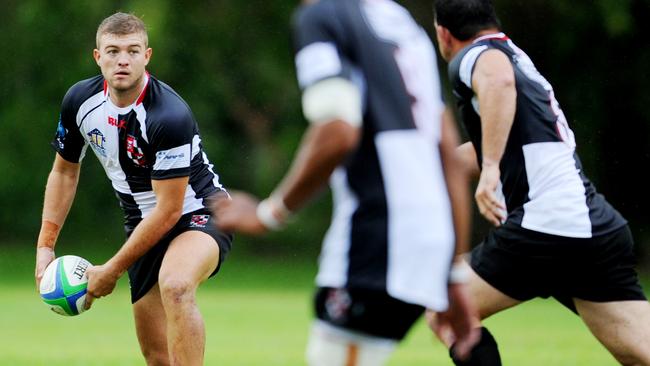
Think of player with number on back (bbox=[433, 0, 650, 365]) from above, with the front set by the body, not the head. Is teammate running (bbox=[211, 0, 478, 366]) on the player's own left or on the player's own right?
on the player's own left

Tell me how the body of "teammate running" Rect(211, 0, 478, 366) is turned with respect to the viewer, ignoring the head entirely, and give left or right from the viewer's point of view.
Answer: facing away from the viewer and to the left of the viewer

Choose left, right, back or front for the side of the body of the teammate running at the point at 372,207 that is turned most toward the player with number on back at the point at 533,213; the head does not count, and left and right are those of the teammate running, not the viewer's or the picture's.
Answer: right

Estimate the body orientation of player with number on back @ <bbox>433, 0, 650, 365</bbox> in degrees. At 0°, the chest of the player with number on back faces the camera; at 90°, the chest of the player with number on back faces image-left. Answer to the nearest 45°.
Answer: approximately 135°

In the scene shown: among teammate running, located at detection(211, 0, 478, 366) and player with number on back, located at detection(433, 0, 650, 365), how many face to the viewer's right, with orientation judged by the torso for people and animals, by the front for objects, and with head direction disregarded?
0

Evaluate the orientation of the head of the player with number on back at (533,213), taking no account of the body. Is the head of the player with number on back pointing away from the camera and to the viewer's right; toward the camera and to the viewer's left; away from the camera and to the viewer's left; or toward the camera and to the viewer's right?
away from the camera and to the viewer's left
